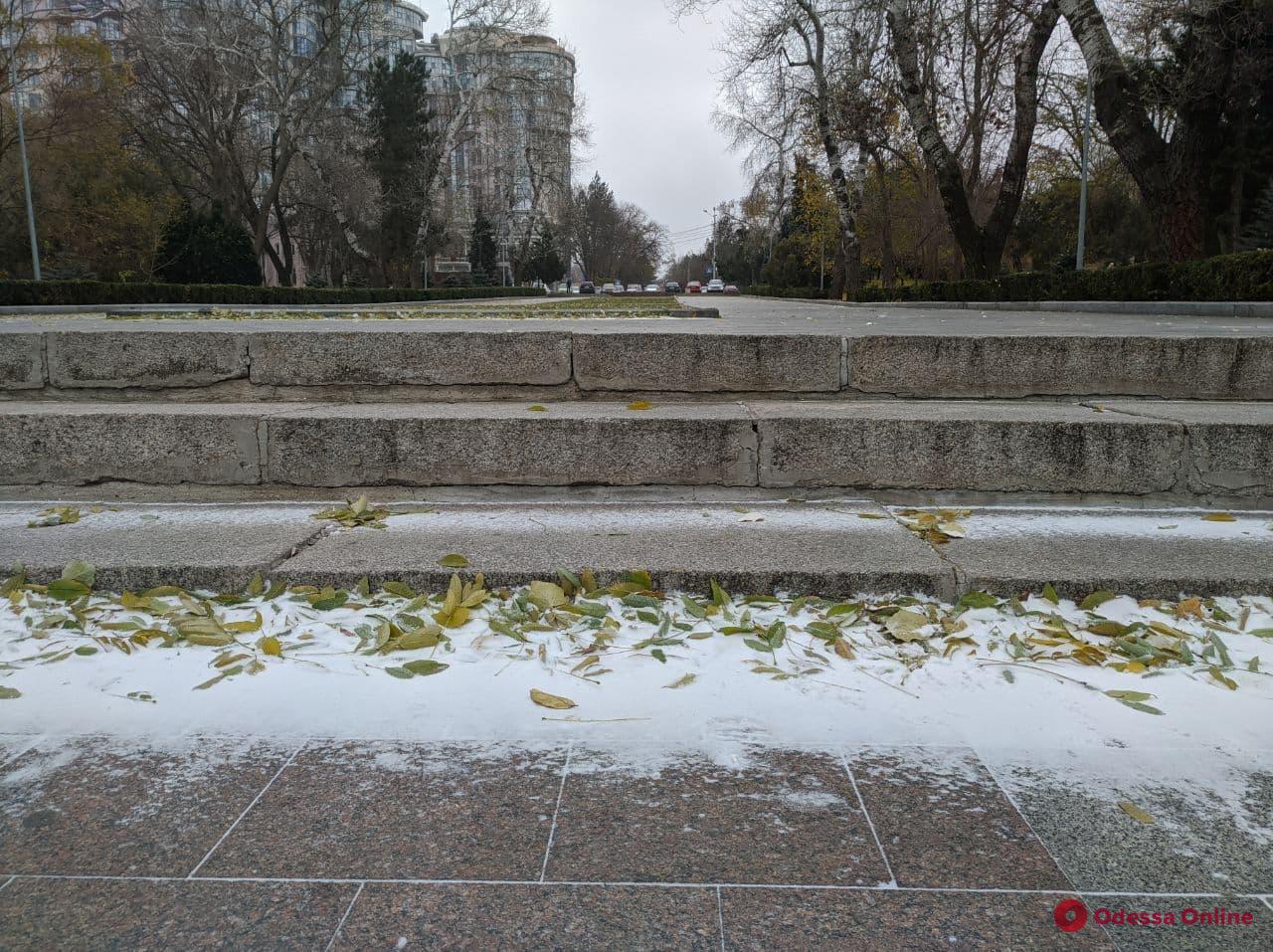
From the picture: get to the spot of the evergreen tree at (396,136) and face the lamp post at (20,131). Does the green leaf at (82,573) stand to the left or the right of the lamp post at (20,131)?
left

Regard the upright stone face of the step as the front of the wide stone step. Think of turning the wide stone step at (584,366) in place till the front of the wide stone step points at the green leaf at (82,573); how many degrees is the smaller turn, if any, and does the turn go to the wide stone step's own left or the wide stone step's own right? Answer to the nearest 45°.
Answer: approximately 45° to the wide stone step's own right

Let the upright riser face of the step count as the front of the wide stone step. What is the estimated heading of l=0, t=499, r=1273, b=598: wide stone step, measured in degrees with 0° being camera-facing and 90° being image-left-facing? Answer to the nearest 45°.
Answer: approximately 0°

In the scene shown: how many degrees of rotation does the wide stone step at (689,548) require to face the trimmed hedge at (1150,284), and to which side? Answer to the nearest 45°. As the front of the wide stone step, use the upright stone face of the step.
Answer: approximately 135° to its left

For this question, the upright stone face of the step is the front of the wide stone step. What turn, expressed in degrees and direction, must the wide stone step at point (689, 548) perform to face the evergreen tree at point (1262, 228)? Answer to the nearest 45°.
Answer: approximately 135° to its left

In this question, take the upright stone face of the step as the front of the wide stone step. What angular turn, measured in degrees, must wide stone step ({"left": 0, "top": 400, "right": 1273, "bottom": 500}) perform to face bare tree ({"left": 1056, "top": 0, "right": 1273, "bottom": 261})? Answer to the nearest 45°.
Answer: approximately 135° to its left

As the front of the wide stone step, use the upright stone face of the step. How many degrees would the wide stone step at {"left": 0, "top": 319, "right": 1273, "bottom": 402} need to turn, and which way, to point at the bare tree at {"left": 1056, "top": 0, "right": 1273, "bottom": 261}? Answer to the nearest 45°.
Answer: approximately 135° to its left

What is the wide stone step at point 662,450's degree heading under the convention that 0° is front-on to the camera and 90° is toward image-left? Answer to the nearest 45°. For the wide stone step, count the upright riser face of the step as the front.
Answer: approximately 0°

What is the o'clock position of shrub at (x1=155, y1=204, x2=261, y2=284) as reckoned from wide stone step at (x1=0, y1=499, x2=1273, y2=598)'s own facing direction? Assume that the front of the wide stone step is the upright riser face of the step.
The shrub is roughly at 5 o'clock from the wide stone step.
